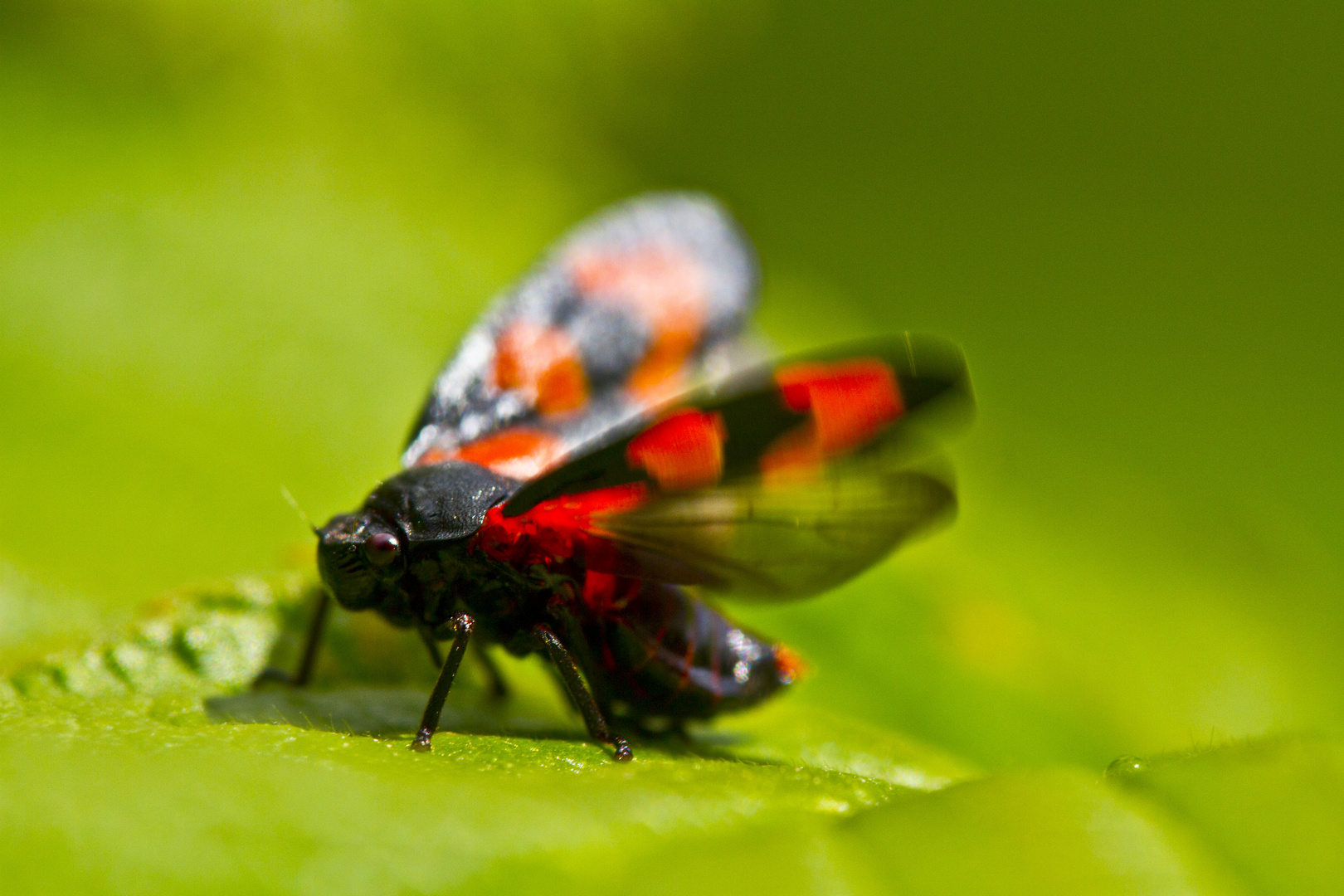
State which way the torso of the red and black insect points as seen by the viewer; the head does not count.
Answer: to the viewer's left
